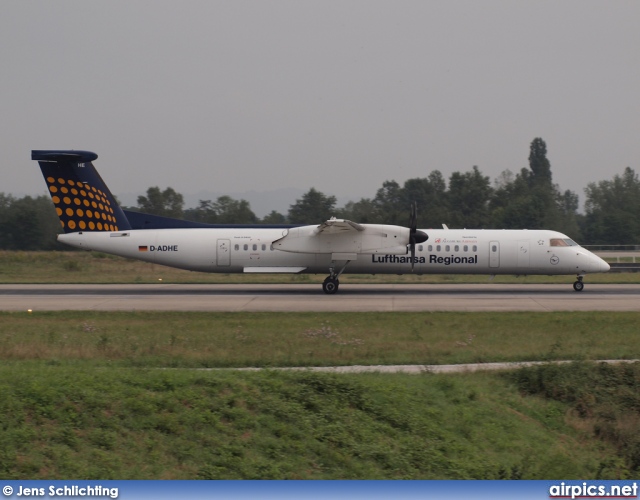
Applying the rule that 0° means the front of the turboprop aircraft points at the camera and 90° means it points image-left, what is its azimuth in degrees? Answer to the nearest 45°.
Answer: approximately 270°
